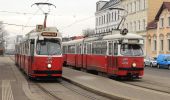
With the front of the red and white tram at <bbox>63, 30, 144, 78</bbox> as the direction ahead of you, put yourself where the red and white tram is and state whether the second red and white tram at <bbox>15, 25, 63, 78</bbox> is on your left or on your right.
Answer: on your right

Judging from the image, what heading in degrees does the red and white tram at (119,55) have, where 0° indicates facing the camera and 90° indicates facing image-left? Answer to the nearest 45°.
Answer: approximately 315°
